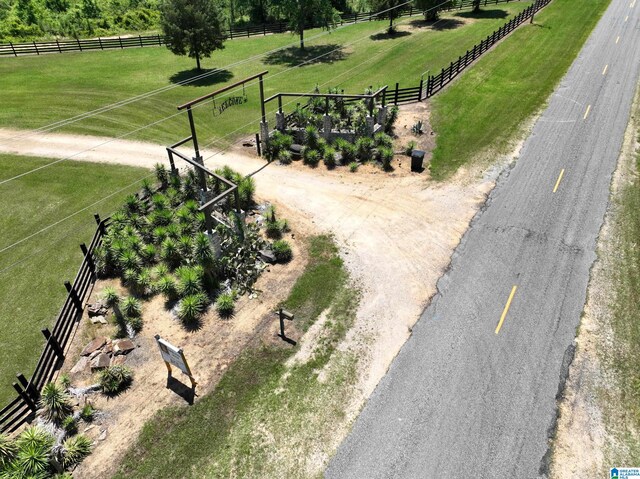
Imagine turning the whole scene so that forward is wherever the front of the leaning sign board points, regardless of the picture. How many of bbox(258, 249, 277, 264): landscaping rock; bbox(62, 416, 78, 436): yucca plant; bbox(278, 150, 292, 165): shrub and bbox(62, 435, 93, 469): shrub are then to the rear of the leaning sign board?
2
